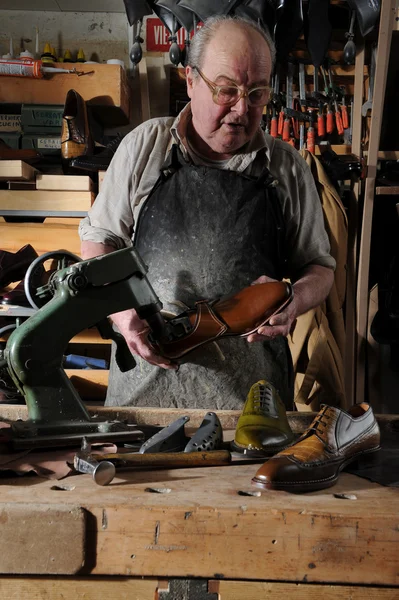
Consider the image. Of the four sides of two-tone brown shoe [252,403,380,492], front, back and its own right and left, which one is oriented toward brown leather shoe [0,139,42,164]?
right

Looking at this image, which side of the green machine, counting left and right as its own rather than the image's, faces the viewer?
right

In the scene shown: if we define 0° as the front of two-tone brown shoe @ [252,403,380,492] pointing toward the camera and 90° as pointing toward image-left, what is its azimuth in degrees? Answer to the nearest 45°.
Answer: approximately 45°

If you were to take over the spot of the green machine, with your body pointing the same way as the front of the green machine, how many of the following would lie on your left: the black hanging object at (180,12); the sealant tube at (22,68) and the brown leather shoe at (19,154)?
3
